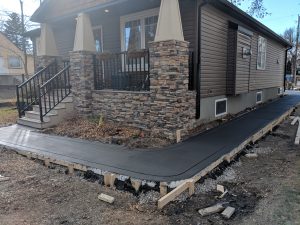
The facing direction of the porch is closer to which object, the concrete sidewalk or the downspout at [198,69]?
the concrete sidewalk

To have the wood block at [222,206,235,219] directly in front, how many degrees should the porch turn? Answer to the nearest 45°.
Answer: approximately 45° to its left

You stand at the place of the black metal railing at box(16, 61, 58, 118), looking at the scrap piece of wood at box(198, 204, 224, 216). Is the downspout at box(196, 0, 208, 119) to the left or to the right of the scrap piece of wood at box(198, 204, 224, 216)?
left

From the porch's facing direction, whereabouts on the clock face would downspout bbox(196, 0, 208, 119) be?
The downspout is roughly at 8 o'clock from the porch.

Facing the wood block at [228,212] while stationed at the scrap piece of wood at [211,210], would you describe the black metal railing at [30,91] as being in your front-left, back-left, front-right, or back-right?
back-left

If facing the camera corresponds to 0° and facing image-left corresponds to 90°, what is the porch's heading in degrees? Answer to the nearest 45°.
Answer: approximately 45°

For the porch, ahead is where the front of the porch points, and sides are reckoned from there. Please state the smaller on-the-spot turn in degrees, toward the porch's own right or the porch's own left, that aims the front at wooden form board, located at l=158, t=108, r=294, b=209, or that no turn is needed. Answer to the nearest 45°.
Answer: approximately 45° to the porch's own left

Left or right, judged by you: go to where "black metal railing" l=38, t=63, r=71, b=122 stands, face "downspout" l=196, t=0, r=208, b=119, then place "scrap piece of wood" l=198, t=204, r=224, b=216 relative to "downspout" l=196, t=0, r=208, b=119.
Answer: right
